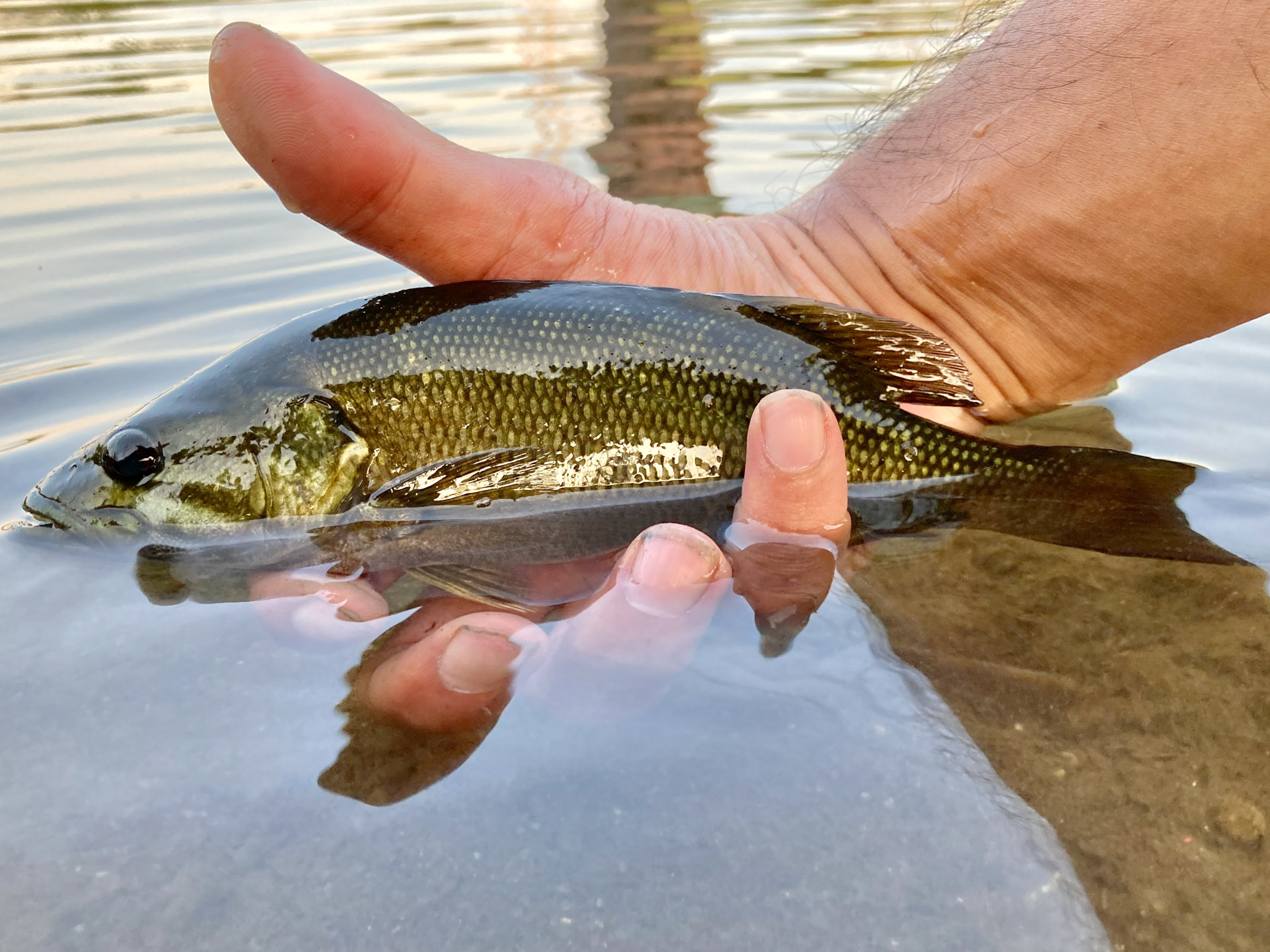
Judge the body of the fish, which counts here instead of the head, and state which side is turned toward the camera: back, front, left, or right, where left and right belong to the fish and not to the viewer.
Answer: left
